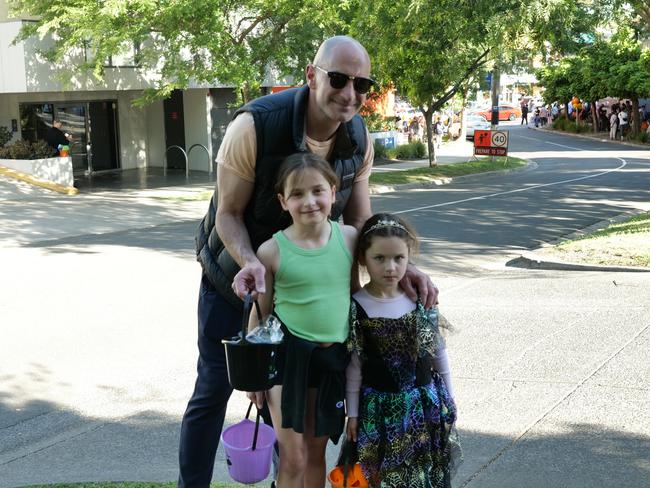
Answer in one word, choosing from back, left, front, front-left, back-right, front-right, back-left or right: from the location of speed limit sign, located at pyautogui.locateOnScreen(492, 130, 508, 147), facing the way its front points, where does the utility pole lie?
back

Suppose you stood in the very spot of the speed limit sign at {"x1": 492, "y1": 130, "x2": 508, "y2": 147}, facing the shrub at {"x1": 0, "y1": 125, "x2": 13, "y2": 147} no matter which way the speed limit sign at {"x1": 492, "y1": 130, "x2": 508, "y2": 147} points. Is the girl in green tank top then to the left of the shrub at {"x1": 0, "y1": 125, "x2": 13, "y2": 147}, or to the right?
left

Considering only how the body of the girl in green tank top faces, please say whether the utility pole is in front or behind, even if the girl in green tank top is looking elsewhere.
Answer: behind

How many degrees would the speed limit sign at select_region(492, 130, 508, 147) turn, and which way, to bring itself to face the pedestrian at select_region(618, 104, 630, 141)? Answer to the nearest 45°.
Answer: approximately 180°

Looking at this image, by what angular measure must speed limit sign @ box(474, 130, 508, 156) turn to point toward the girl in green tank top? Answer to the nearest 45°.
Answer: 0° — it already faces them

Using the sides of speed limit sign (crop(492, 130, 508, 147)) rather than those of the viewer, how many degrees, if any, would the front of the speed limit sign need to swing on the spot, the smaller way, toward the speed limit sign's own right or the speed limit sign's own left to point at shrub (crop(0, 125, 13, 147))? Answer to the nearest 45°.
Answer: approximately 45° to the speed limit sign's own right

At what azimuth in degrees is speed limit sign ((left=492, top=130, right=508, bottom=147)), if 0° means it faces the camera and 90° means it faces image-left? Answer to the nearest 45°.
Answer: approximately 0°

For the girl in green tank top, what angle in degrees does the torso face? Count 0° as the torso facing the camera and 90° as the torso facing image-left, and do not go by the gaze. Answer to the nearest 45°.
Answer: approximately 0°
